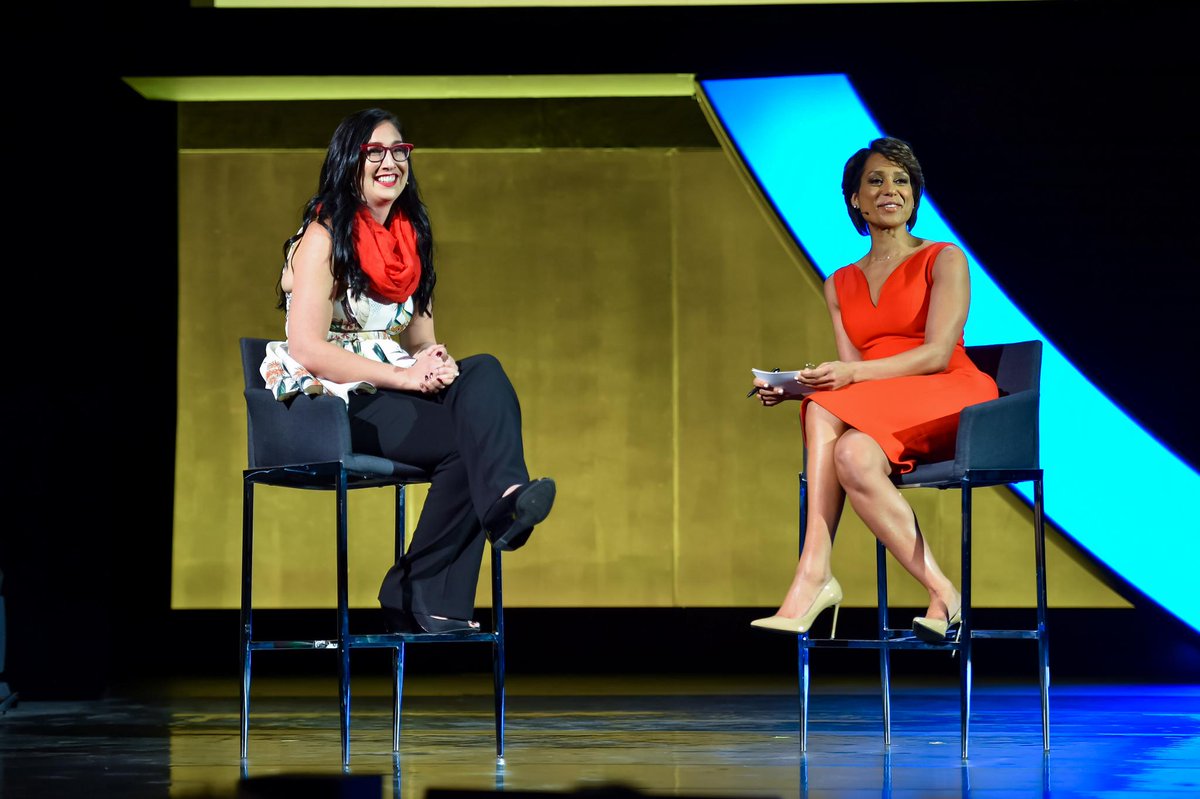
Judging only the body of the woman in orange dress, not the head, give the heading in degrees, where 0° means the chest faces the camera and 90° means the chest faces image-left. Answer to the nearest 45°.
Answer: approximately 45°

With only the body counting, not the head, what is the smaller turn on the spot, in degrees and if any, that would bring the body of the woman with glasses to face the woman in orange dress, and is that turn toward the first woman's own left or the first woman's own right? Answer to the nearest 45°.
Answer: approximately 45° to the first woman's own left

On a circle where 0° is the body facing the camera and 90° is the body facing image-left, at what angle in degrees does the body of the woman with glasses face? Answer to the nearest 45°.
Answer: approximately 315°

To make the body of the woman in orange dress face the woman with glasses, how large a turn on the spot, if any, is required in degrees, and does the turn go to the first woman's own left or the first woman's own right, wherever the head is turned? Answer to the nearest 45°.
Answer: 0° — they already face them

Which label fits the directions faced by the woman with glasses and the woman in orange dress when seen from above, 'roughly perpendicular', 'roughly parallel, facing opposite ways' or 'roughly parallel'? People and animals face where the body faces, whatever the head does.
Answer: roughly perpendicular
